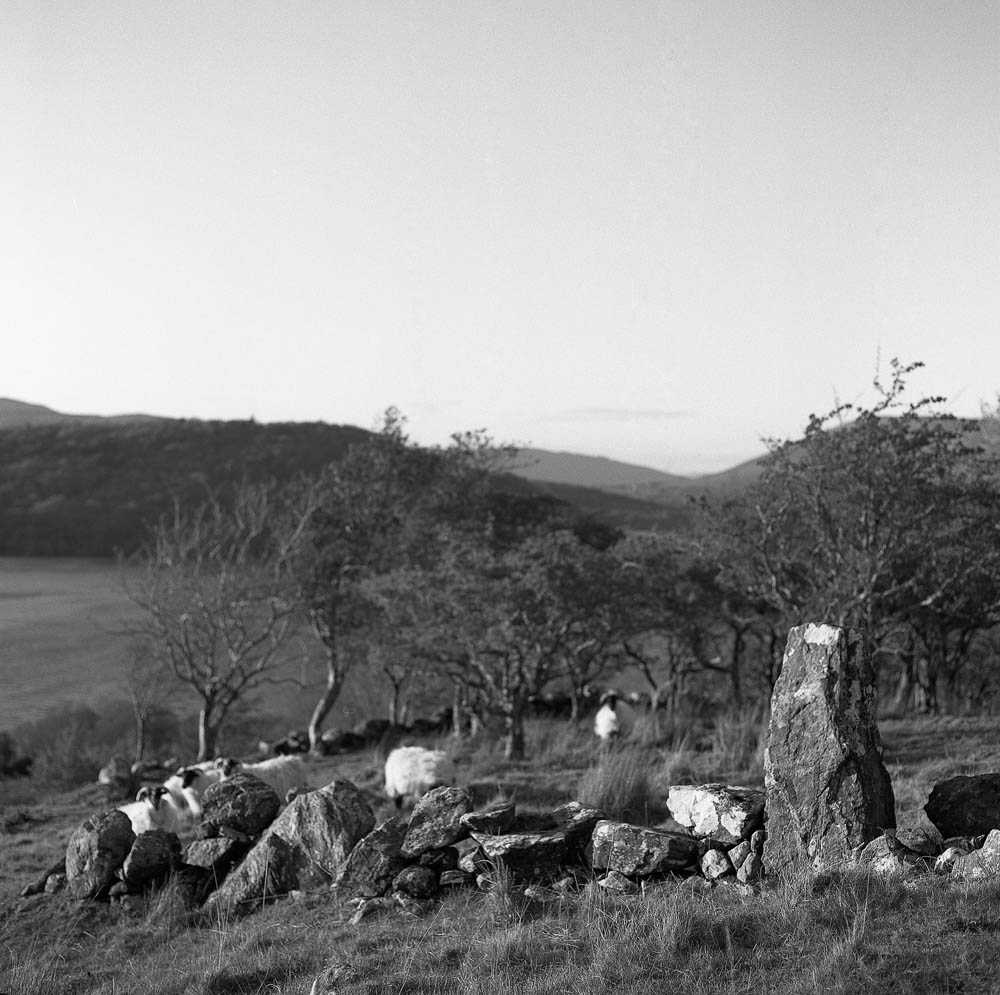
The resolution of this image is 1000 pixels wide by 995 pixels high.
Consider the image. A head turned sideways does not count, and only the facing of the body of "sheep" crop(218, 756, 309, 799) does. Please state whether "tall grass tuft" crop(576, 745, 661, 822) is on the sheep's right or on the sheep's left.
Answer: on the sheep's left

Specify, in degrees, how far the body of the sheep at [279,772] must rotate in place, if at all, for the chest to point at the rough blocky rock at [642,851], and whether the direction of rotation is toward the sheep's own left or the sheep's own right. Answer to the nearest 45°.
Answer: approximately 90° to the sheep's own left

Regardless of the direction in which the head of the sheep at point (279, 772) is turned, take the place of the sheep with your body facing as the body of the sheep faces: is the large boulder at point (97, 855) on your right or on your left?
on your left

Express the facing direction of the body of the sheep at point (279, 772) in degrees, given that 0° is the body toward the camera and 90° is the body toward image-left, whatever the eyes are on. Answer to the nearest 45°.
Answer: approximately 90°

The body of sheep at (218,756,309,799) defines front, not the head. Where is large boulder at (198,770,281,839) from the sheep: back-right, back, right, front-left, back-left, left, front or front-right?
left

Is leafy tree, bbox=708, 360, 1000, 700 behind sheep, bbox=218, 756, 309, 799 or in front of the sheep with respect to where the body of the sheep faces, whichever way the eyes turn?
behind

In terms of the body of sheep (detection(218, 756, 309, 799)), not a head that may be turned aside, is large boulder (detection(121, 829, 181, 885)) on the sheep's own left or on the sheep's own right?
on the sheep's own left

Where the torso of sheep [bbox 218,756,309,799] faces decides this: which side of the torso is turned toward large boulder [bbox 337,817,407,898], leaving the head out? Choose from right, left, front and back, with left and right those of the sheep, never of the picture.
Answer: left
